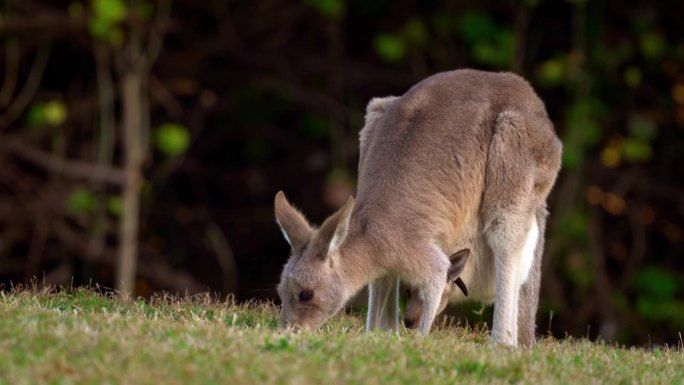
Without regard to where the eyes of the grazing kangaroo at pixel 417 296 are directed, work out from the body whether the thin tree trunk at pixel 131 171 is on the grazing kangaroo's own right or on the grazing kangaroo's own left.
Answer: on the grazing kangaroo's own right
